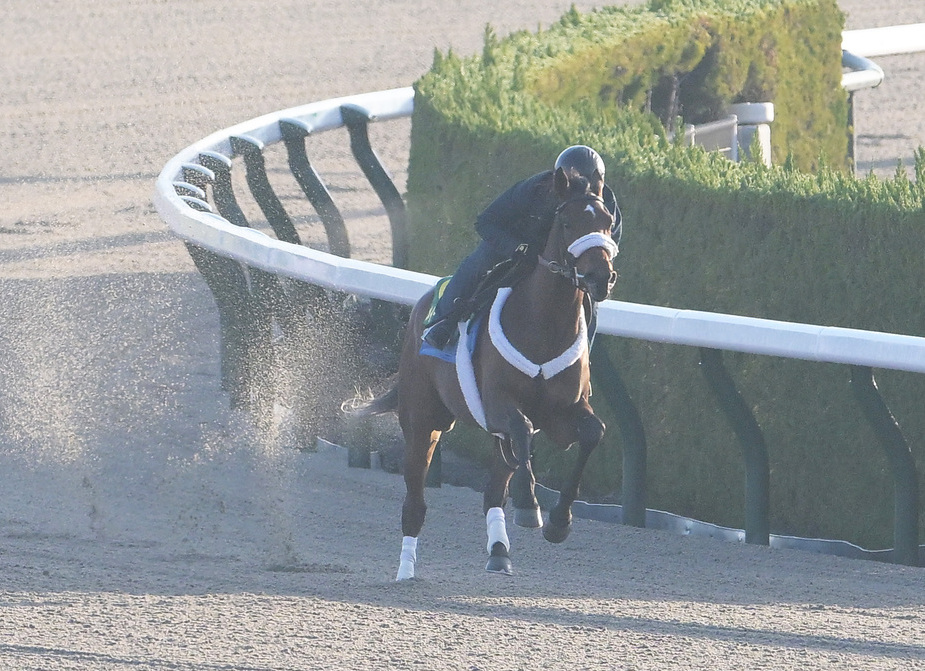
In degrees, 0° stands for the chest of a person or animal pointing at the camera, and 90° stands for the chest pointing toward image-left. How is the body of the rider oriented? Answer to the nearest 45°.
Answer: approximately 315°

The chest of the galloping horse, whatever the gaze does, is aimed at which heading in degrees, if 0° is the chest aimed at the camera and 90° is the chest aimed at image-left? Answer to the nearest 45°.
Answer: approximately 315°
